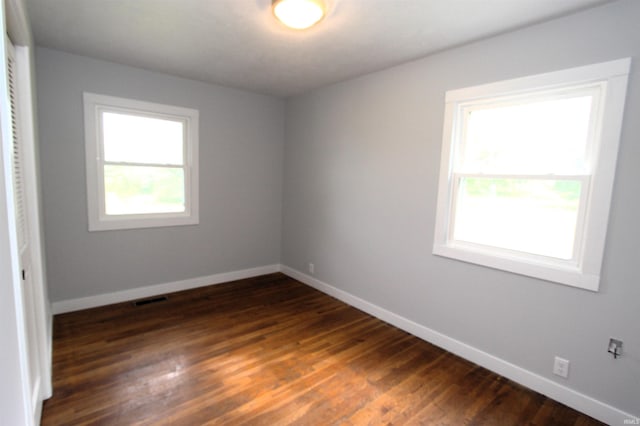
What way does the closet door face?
to the viewer's right

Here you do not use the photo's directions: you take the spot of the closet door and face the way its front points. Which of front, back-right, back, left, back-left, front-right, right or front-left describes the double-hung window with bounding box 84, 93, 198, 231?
front-left

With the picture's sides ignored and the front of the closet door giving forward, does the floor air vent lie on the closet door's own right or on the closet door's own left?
on the closet door's own left
